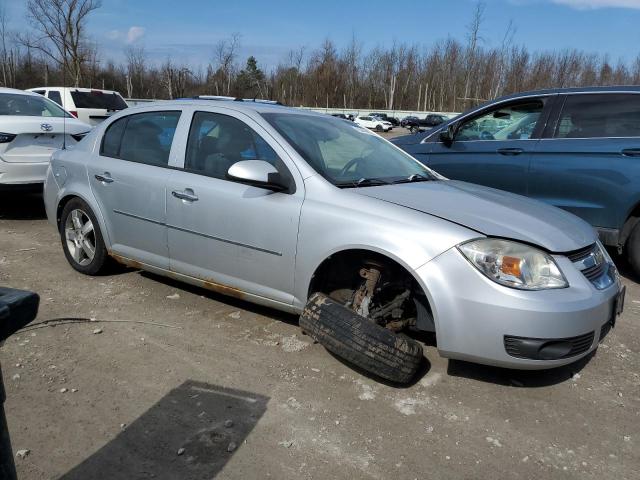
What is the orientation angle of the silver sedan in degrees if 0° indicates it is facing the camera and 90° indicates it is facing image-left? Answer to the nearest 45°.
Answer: approximately 315°

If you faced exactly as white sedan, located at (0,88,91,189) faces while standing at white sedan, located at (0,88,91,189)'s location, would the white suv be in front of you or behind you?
in front

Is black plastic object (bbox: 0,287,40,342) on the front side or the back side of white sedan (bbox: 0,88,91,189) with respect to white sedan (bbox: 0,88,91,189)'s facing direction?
on the back side

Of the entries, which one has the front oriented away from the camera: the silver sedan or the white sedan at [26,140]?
the white sedan

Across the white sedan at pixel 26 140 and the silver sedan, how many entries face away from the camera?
1

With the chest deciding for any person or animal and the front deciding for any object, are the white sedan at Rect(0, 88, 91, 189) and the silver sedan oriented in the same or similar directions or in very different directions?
very different directions

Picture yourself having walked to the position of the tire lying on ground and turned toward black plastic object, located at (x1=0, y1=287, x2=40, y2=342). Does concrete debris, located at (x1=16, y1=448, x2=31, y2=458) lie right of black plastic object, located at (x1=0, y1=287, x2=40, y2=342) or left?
right

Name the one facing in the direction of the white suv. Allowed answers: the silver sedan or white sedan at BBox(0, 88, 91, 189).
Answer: the white sedan

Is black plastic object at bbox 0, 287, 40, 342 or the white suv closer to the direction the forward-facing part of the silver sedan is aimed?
the black plastic object

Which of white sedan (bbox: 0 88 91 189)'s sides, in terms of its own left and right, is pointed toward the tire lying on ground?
back

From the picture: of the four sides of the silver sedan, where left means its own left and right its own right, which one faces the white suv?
back

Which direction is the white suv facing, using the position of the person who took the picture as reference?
facing away from the viewer and to the left of the viewer

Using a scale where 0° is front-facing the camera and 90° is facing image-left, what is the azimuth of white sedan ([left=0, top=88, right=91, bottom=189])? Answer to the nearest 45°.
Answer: approximately 180°
